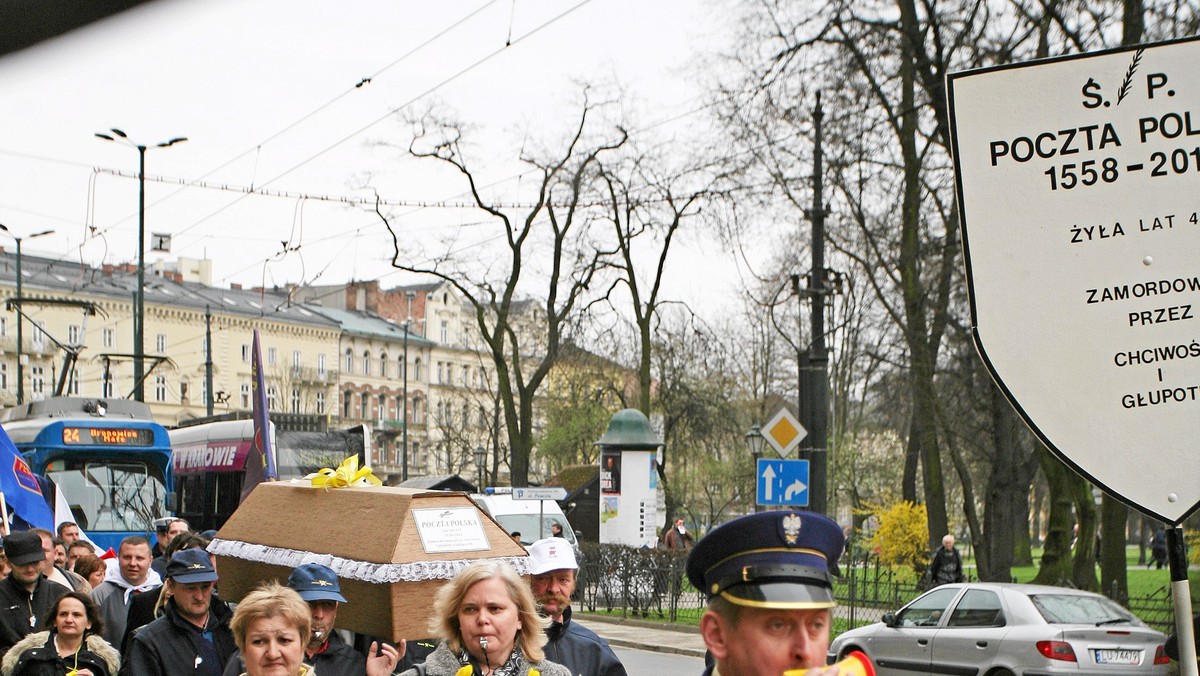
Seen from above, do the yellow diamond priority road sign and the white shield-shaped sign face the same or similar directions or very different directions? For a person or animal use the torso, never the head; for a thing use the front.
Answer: same or similar directions

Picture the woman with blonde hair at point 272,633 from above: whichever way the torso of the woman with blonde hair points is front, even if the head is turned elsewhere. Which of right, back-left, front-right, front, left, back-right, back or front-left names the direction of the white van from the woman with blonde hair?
back

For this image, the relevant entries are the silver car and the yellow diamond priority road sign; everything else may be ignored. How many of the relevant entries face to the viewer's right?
0

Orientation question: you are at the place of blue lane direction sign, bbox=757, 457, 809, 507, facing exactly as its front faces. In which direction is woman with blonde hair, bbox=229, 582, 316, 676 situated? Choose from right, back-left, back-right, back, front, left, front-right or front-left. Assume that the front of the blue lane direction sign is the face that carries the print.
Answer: front

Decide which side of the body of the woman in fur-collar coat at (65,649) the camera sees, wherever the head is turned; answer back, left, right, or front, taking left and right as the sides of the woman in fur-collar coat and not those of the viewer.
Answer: front

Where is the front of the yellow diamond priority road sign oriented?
toward the camera

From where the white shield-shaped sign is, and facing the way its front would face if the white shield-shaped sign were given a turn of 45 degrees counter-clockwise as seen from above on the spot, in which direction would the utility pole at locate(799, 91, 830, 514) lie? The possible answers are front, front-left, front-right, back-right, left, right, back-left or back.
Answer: back-left

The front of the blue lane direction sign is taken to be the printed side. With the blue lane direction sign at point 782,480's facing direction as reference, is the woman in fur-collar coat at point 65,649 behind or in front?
in front

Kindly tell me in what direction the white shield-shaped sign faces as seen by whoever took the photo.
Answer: facing the viewer
